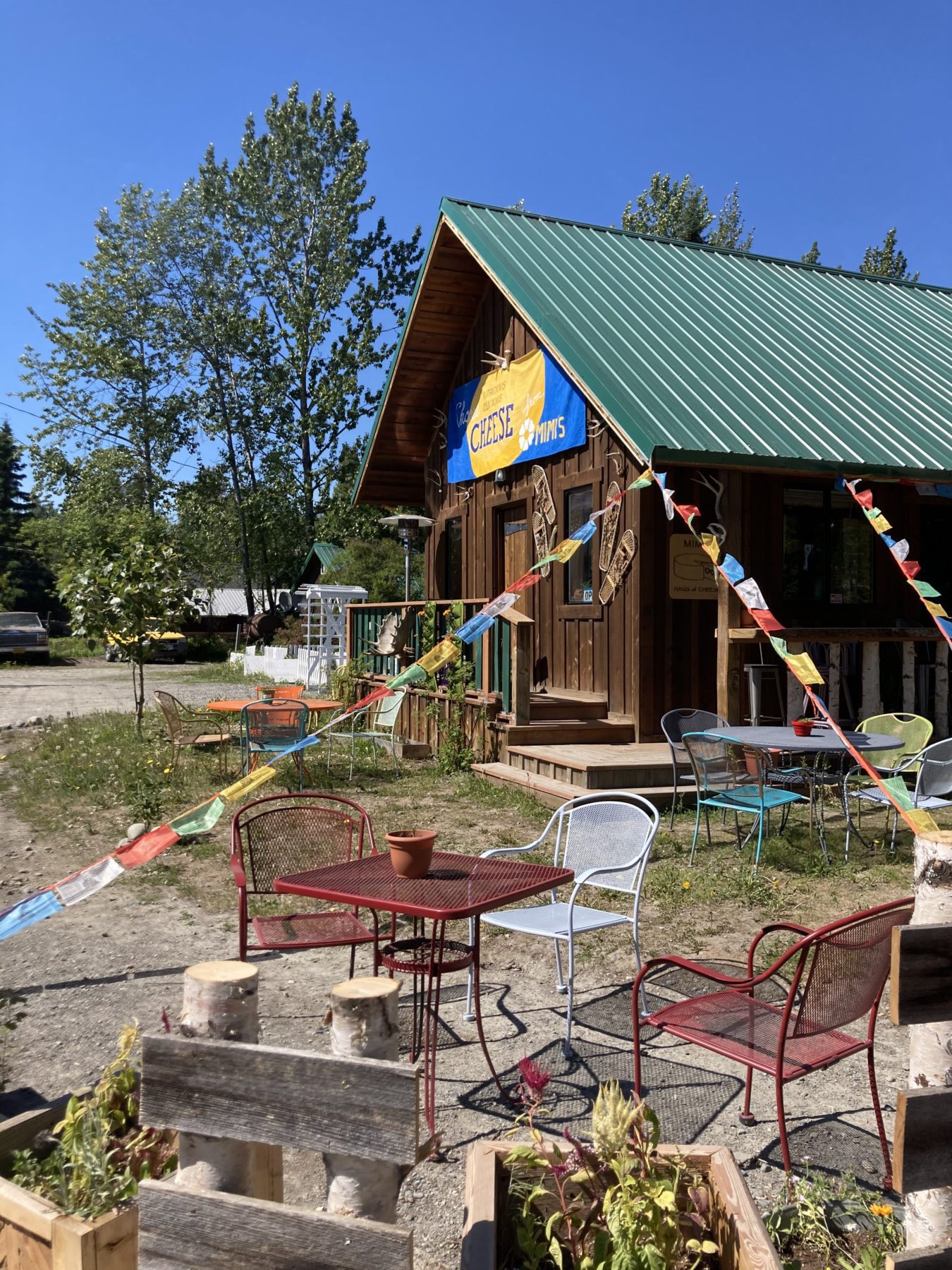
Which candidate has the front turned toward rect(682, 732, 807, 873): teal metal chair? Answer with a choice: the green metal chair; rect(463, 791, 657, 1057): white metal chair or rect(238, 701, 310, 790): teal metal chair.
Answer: the green metal chair

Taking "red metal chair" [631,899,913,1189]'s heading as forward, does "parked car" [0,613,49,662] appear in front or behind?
in front

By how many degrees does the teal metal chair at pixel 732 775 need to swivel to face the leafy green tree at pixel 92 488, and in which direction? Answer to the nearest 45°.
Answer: approximately 90° to its left

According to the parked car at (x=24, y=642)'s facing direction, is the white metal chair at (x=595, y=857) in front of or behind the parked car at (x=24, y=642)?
in front

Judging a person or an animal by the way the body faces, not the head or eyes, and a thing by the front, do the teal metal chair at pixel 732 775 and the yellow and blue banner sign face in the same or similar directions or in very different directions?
very different directions

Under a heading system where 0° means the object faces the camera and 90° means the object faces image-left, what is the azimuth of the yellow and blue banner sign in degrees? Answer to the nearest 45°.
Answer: approximately 45°

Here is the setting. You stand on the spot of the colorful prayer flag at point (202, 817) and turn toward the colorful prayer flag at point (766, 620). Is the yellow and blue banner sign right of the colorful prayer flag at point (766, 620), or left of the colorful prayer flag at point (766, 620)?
left

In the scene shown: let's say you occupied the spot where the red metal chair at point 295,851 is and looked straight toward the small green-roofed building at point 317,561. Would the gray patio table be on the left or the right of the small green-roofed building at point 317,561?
right

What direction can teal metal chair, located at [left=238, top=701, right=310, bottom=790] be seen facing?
away from the camera
